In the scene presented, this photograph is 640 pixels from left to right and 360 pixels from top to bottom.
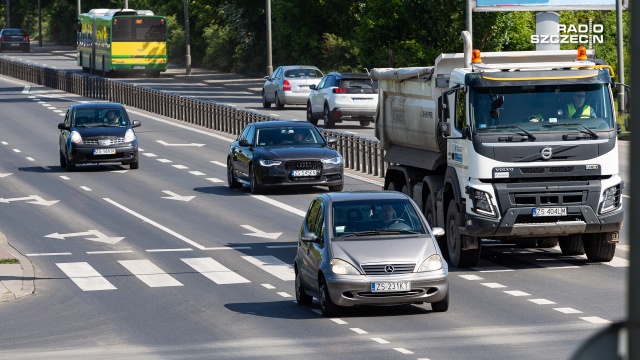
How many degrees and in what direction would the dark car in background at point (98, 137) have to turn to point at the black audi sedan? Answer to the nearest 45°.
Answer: approximately 45° to its left

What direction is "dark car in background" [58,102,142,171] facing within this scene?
toward the camera

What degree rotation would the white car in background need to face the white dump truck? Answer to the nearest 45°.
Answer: approximately 135° to its left

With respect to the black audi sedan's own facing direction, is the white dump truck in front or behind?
in front

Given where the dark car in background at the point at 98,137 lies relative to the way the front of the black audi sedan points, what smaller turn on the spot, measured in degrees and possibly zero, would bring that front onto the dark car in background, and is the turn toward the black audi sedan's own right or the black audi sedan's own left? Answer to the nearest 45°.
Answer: approximately 180°

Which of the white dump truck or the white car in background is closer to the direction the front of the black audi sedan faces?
the white dump truck

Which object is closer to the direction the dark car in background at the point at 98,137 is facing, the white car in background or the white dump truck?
the white dump truck

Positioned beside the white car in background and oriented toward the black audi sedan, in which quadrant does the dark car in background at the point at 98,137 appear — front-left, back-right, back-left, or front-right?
front-right

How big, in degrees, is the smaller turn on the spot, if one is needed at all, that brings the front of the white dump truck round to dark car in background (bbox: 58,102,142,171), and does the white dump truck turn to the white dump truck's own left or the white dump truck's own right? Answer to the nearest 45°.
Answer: approximately 180°

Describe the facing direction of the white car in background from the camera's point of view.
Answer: facing away from the viewer and to the left of the viewer

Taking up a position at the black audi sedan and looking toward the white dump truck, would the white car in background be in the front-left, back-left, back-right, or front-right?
back-left

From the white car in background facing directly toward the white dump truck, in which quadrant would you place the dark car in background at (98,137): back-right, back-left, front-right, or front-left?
front-right

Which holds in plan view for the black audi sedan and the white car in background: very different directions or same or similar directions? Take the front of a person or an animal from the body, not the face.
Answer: very different directions

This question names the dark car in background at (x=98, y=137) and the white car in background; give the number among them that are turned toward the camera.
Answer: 1

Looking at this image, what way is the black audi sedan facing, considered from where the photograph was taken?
facing the viewer and to the right of the viewer
